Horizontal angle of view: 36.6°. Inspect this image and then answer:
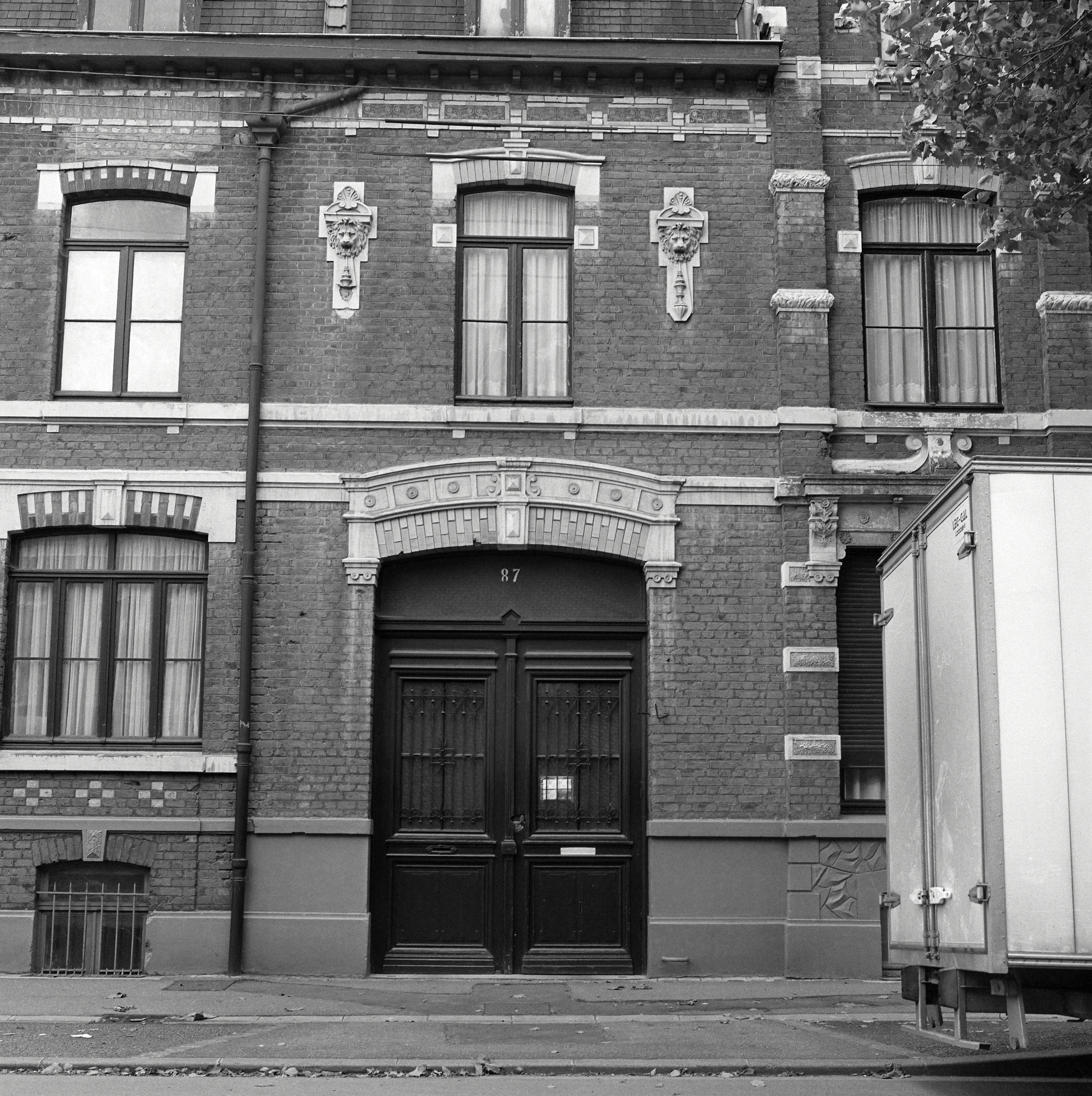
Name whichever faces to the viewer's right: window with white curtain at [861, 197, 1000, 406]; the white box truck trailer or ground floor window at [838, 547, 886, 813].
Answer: the white box truck trailer

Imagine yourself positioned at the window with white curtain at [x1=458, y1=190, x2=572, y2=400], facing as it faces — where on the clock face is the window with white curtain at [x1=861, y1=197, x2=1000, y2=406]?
the window with white curtain at [x1=861, y1=197, x2=1000, y2=406] is roughly at 9 o'clock from the window with white curtain at [x1=458, y1=190, x2=572, y2=400].

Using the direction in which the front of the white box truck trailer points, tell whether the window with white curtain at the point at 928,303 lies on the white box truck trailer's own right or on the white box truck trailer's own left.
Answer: on the white box truck trailer's own left

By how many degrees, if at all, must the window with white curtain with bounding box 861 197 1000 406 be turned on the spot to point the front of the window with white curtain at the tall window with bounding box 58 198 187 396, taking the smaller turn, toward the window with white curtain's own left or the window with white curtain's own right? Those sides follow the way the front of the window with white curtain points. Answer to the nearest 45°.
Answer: approximately 90° to the window with white curtain's own right

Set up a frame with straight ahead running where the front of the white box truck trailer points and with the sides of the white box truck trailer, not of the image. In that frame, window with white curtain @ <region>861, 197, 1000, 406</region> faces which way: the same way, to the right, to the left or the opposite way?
to the right

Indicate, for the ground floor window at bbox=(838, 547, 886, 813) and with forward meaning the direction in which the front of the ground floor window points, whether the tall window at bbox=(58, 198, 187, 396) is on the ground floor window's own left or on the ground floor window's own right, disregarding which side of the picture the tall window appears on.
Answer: on the ground floor window's own right

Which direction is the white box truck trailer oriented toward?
to the viewer's right

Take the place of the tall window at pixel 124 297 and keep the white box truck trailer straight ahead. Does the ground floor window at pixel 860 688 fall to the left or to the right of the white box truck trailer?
left

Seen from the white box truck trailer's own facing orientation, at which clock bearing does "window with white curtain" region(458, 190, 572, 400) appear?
The window with white curtain is roughly at 8 o'clock from the white box truck trailer.

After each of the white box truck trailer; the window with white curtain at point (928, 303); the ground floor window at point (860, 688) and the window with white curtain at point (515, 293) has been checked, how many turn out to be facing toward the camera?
3

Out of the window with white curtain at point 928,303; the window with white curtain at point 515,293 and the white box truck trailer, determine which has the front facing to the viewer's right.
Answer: the white box truck trailer
